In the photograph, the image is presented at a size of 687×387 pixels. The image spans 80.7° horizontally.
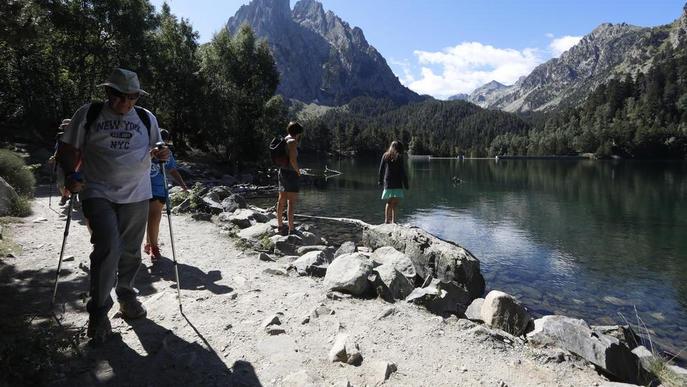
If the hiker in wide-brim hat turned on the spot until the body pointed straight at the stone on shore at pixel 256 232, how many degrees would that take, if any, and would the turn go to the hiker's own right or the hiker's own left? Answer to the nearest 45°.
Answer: approximately 135° to the hiker's own left

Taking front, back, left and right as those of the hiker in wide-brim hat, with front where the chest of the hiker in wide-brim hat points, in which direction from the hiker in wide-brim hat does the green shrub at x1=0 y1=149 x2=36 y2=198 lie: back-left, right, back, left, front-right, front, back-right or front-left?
back

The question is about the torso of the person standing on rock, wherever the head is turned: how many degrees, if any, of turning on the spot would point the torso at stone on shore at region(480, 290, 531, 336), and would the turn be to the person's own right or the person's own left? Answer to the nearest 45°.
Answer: approximately 45° to the person's own right

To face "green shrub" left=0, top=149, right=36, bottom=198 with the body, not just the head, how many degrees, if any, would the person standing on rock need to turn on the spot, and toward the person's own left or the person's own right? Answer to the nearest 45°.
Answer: approximately 135° to the person's own left

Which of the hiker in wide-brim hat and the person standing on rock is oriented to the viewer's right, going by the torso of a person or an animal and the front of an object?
the person standing on rock

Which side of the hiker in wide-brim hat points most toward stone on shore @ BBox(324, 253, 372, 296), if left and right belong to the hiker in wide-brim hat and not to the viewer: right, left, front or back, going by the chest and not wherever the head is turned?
left

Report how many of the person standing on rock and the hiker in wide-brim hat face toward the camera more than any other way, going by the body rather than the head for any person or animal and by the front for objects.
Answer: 1

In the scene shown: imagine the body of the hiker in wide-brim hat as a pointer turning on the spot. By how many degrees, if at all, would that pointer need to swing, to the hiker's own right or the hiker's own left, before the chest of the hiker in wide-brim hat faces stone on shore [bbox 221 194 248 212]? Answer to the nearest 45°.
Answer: approximately 180°

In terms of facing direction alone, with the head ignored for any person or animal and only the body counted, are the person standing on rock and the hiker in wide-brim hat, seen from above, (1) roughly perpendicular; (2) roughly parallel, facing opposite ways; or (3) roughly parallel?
roughly perpendicular

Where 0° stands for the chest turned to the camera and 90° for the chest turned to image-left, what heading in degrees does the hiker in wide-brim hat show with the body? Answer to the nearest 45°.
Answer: approximately 0°

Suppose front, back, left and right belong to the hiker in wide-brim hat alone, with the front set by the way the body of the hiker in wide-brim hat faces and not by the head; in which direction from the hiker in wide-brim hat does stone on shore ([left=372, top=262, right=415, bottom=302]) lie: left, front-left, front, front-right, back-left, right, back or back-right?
left

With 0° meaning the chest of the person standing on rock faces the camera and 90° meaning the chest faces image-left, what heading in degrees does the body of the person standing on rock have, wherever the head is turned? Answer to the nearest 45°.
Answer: approximately 270°

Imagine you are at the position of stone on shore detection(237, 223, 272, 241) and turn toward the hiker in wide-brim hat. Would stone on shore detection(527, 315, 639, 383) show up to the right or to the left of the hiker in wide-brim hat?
left

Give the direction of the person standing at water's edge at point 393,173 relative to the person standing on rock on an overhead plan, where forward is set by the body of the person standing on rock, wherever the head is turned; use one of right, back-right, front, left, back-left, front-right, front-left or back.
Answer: front-left
